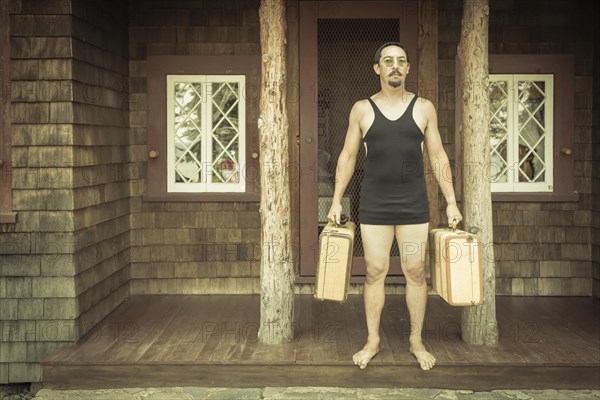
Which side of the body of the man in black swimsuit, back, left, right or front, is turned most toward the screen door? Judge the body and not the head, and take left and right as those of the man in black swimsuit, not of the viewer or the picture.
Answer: back

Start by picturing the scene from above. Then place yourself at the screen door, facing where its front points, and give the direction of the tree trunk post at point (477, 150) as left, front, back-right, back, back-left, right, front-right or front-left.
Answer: front-left

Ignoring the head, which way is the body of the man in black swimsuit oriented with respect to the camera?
toward the camera

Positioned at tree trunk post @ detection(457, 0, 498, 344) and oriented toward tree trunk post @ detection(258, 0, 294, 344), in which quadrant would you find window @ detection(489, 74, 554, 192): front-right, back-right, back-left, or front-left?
back-right

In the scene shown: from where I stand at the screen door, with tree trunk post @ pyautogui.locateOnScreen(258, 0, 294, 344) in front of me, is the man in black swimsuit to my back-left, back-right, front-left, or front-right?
front-left

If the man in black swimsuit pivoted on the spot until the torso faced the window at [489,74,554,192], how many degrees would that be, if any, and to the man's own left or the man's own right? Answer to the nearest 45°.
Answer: approximately 135° to the man's own left

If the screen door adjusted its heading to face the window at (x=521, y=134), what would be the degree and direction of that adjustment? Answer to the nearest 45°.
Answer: approximately 90° to its left

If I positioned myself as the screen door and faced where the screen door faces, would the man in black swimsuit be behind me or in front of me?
in front

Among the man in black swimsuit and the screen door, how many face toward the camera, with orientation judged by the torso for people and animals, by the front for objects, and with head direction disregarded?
2

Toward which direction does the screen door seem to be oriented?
toward the camera

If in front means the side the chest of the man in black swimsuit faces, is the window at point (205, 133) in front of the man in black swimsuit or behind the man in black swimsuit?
behind

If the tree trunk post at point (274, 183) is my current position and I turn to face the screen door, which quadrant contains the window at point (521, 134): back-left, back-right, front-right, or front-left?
front-right

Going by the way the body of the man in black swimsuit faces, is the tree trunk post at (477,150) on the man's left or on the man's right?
on the man's left

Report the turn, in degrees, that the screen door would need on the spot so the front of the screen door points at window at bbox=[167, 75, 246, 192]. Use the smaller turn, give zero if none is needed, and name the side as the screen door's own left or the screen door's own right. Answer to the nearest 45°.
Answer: approximately 90° to the screen door's own right

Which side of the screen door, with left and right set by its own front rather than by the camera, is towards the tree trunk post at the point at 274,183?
front

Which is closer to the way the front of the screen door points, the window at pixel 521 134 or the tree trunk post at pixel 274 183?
the tree trunk post
